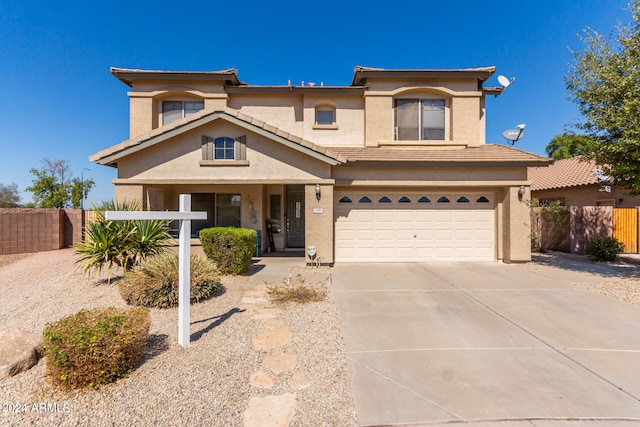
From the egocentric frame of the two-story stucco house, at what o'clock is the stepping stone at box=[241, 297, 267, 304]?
The stepping stone is roughly at 1 o'clock from the two-story stucco house.

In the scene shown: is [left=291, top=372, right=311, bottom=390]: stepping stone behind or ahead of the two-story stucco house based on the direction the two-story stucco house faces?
ahead

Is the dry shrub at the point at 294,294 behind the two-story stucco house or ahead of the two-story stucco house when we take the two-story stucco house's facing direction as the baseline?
ahead

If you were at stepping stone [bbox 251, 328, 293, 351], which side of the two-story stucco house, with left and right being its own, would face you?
front

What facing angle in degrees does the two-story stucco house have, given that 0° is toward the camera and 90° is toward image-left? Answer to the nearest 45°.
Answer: approximately 0°

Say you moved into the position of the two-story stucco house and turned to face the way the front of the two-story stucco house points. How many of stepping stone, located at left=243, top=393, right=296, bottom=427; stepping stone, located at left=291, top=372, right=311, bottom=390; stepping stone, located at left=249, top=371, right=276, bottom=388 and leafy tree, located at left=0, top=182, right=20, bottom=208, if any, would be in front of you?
3

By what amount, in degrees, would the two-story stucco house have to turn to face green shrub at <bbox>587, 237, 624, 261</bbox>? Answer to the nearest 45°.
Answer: approximately 90° to its left

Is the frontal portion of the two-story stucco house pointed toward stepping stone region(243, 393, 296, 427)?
yes

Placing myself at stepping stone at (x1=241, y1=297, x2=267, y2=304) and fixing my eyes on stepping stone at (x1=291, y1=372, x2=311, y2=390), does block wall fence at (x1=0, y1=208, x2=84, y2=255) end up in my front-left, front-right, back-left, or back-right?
back-right

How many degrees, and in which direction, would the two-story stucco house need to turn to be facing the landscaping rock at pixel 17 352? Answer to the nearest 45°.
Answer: approximately 45° to its right

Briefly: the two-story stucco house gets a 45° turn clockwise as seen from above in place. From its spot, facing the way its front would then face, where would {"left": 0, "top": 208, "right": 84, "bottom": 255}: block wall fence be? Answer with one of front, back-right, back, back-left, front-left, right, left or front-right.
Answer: front-right

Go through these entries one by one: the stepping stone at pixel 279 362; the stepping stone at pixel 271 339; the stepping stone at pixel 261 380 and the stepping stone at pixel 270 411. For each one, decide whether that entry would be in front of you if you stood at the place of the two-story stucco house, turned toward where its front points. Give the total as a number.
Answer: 4

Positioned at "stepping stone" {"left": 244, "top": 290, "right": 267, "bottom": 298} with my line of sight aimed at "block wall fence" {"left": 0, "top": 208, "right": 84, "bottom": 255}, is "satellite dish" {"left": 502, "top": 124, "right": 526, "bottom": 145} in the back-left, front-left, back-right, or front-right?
back-right
